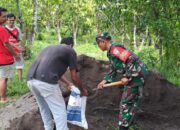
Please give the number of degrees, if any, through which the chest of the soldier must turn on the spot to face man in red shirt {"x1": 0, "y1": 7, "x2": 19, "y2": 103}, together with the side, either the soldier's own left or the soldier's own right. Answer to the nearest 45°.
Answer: approximately 45° to the soldier's own right

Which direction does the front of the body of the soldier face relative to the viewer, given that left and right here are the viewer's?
facing to the left of the viewer
